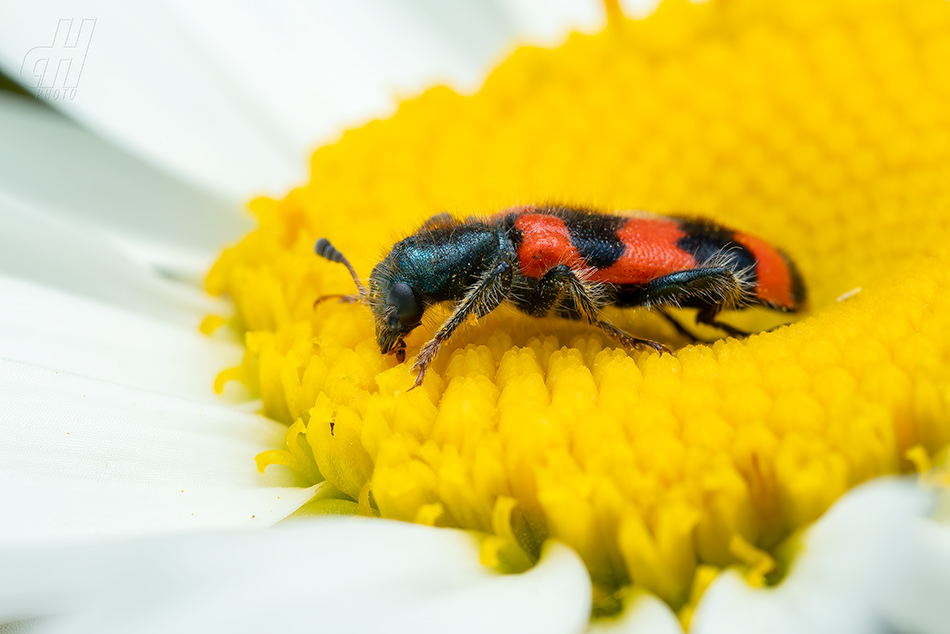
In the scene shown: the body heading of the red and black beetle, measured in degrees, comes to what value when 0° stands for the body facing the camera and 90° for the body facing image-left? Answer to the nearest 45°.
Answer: approximately 90°
